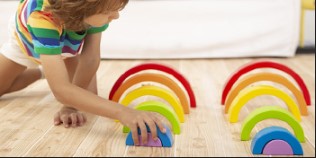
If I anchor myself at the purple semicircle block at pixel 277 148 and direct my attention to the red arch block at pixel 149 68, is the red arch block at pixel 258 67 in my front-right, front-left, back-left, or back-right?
front-right

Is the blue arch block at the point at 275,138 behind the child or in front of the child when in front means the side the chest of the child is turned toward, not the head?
in front

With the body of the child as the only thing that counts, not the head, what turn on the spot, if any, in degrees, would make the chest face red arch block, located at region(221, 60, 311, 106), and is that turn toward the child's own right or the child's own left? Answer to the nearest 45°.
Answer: approximately 45° to the child's own left

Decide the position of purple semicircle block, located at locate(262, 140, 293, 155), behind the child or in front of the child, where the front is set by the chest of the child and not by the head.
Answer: in front

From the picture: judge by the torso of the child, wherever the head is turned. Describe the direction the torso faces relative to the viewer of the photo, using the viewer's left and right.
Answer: facing the viewer and to the right of the viewer
